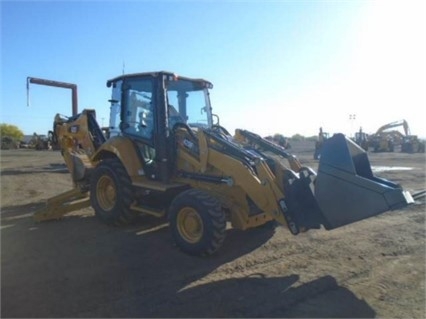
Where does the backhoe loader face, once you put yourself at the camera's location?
facing the viewer and to the right of the viewer
